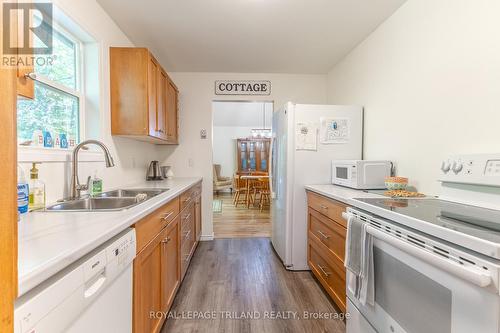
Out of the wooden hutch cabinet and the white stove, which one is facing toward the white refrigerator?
the wooden hutch cabinet

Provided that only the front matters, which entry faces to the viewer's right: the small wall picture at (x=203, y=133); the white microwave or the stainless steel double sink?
the stainless steel double sink

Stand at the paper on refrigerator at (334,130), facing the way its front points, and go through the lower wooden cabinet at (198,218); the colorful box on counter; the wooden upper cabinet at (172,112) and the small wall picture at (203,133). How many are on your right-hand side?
3

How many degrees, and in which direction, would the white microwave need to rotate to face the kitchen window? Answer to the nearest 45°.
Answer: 0° — it already faces it

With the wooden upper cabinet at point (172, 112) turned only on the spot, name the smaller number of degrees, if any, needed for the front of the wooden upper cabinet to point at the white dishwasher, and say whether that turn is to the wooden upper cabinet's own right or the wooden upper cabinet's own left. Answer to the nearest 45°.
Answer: approximately 90° to the wooden upper cabinet's own right

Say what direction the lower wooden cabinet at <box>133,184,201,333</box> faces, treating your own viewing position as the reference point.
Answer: facing to the right of the viewer

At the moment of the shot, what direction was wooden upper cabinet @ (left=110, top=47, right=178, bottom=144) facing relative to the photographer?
facing to the right of the viewer

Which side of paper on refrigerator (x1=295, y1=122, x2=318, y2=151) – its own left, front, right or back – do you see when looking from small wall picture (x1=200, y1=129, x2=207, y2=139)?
right

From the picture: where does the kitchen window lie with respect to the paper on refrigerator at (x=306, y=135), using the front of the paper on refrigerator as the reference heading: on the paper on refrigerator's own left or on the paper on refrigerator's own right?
on the paper on refrigerator's own right

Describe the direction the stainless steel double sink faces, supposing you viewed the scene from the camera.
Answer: facing to the right of the viewer

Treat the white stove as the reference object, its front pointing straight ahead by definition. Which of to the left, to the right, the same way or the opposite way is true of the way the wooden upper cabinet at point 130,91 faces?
the opposite way

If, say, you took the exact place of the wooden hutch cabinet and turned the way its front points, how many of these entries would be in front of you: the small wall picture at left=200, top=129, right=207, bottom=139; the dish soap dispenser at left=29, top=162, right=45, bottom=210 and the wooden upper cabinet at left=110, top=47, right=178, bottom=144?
3

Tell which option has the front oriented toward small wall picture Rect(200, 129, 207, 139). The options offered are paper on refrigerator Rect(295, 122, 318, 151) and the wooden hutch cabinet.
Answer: the wooden hutch cabinet
